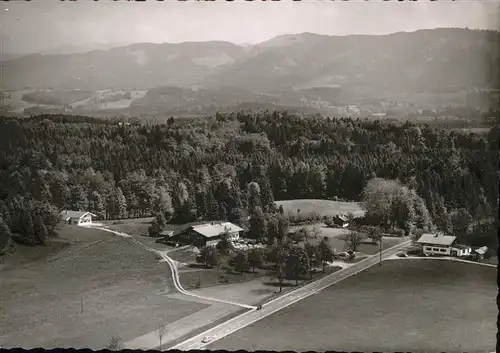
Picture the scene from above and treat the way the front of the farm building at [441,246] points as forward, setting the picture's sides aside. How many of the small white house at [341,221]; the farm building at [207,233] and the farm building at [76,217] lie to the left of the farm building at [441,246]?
0

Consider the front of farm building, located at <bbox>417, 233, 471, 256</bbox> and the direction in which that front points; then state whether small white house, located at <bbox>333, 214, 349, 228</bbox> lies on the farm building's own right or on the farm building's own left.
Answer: on the farm building's own right

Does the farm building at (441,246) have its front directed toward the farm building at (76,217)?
no

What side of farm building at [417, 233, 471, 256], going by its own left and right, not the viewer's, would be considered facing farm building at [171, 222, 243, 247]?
right

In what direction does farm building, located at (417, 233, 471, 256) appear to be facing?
toward the camera
